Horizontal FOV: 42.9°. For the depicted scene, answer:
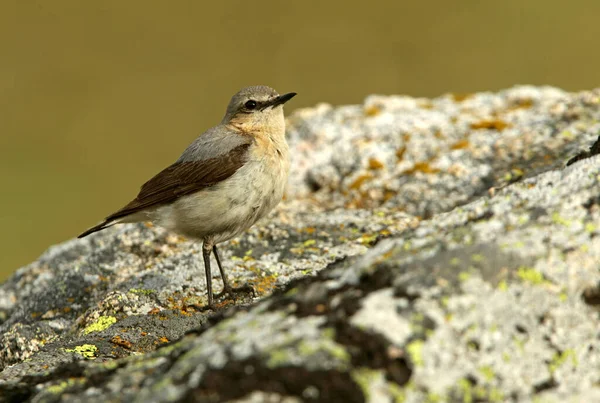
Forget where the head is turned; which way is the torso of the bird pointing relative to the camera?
to the viewer's right
